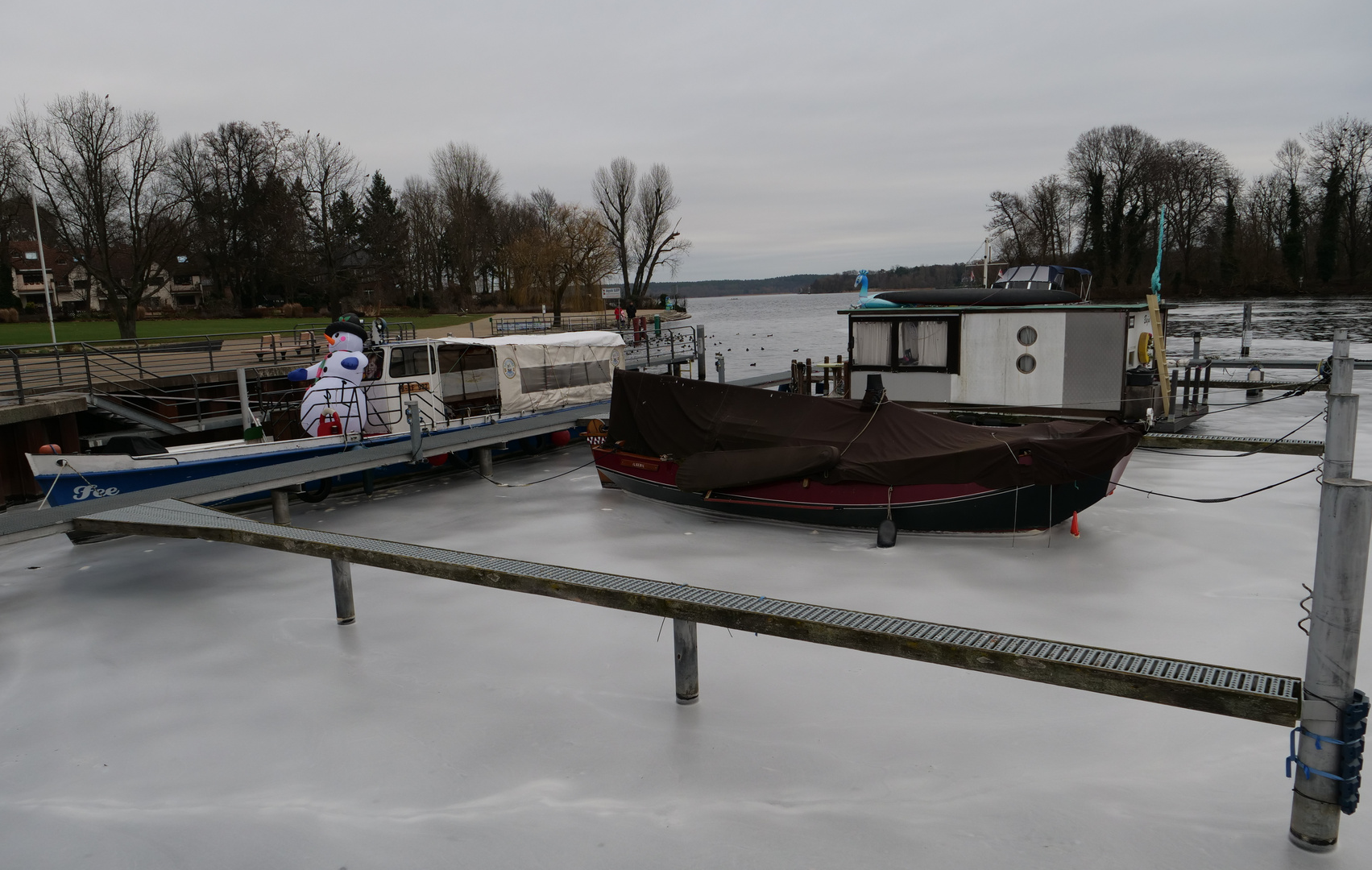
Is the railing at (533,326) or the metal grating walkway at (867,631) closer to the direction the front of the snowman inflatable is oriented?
the metal grating walkway

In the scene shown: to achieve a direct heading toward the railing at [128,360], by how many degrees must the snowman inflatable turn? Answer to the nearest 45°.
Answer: approximately 90° to its right

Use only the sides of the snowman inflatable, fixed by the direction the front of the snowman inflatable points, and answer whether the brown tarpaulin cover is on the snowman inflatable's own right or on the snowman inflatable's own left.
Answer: on the snowman inflatable's own left

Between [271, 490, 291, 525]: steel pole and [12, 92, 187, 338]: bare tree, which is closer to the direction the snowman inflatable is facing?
the steel pole

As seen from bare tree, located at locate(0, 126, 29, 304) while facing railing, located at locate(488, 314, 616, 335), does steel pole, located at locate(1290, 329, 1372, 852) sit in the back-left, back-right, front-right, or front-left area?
front-right

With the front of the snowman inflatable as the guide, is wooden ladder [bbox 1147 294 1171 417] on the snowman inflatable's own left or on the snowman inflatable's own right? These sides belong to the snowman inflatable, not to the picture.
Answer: on the snowman inflatable's own left

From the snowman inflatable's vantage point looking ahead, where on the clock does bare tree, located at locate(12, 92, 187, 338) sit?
The bare tree is roughly at 4 o'clock from the snowman inflatable.

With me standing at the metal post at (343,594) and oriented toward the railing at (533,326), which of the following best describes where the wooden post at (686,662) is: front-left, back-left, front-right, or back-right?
back-right

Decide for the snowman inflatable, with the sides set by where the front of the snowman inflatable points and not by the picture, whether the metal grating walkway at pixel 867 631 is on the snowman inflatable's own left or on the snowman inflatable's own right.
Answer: on the snowman inflatable's own left

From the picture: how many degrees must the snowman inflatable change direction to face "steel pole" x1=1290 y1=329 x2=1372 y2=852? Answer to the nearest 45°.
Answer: approximately 45° to its left

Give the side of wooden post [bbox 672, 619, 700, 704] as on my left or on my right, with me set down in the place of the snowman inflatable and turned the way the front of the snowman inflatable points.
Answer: on my left

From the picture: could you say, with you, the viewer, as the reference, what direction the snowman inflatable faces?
facing the viewer and to the left of the viewer

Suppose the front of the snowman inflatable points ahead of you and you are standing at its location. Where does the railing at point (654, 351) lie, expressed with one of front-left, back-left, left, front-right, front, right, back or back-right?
back
